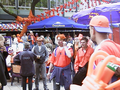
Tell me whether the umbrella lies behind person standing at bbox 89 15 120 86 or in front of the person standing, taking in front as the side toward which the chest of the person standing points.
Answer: in front

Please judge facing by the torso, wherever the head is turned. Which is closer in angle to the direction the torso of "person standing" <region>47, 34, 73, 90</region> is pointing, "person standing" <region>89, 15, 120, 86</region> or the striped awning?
the person standing

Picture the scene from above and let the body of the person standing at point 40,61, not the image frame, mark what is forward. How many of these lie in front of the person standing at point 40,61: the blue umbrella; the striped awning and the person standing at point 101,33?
1

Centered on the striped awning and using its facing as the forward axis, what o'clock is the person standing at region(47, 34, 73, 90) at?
The person standing is roughly at 12 o'clock from the striped awning.

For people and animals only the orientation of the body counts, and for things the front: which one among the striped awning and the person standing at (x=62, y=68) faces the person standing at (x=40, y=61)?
the striped awning

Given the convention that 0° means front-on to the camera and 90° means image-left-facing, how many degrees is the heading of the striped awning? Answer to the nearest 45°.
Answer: approximately 0°

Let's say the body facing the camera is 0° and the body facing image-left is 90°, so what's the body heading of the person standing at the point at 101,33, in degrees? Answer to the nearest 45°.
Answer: approximately 135°

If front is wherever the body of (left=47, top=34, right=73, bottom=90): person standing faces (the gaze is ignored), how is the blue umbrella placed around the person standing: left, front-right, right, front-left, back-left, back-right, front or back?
back
